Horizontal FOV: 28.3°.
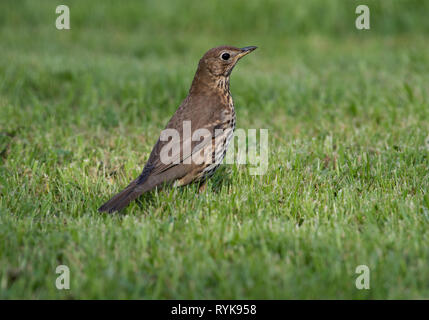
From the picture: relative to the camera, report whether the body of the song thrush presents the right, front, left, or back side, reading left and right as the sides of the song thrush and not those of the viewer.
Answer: right
